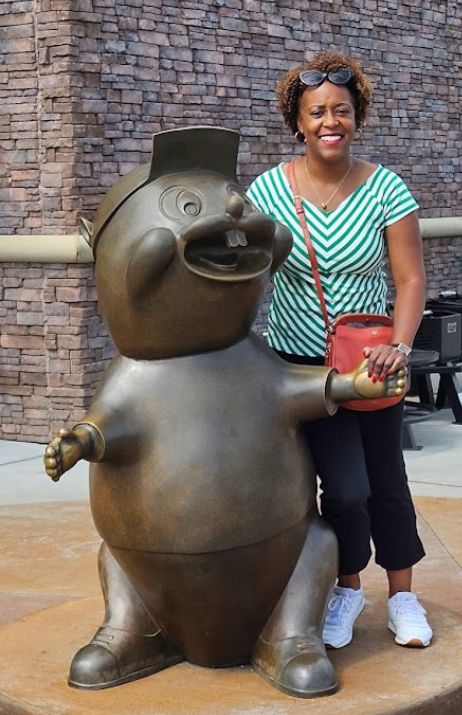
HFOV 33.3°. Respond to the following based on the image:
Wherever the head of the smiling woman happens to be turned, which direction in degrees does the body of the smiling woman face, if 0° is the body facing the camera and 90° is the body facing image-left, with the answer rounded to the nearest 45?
approximately 0°

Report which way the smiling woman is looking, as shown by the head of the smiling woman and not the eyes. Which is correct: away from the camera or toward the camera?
toward the camera

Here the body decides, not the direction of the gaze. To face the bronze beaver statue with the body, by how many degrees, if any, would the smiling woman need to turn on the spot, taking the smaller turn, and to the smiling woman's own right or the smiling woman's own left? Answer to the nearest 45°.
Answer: approximately 45° to the smiling woman's own right
